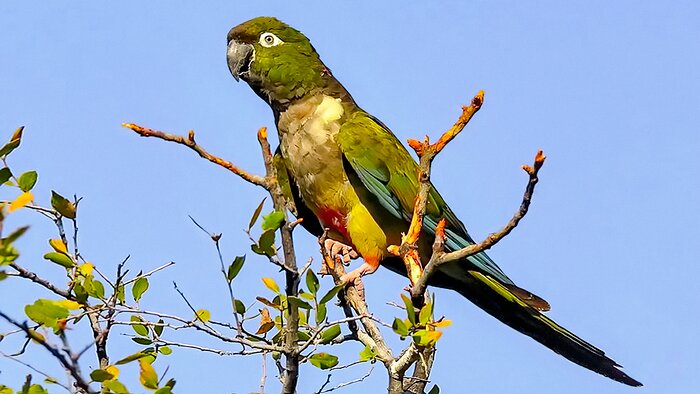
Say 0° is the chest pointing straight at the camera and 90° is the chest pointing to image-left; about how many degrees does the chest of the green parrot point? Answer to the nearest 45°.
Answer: approximately 45°
